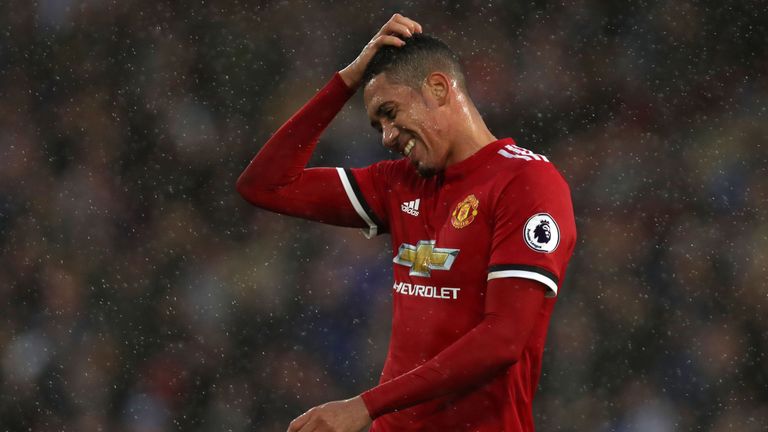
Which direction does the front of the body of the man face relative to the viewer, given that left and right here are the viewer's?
facing the viewer and to the left of the viewer
